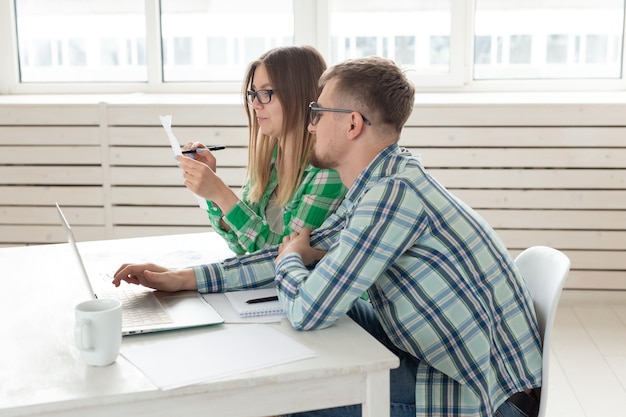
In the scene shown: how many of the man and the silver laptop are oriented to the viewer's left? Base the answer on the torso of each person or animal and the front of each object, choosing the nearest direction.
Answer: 1

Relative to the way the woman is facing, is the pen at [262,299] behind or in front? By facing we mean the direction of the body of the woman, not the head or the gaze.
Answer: in front

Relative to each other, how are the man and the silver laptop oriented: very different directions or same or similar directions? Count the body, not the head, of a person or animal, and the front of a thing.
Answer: very different directions

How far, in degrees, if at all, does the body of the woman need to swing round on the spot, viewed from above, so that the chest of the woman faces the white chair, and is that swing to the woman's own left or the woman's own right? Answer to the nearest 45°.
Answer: approximately 90° to the woman's own left

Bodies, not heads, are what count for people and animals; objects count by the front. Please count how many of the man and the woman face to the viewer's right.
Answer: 0

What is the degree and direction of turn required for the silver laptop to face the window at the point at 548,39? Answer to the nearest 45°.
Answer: approximately 45° to its left

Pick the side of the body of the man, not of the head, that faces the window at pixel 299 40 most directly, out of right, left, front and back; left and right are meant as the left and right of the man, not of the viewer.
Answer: right

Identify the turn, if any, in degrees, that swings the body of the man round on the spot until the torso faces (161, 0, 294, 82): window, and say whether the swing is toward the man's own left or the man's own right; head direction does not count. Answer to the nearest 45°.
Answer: approximately 90° to the man's own right

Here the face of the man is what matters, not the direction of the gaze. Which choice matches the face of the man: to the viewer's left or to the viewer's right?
to the viewer's left

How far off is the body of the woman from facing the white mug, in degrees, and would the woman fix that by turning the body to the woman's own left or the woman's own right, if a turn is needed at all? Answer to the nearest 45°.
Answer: approximately 45° to the woman's own left

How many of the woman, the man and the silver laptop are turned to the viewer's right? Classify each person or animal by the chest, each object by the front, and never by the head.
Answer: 1

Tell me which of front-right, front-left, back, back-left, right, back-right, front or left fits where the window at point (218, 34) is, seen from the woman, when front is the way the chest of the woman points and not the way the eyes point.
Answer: back-right

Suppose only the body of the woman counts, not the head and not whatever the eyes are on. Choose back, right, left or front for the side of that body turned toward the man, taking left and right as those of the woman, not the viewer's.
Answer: left

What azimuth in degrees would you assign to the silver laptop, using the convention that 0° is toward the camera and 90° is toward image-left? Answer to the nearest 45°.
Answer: approximately 270°

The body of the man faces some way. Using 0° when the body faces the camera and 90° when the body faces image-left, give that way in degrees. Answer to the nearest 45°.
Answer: approximately 90°
